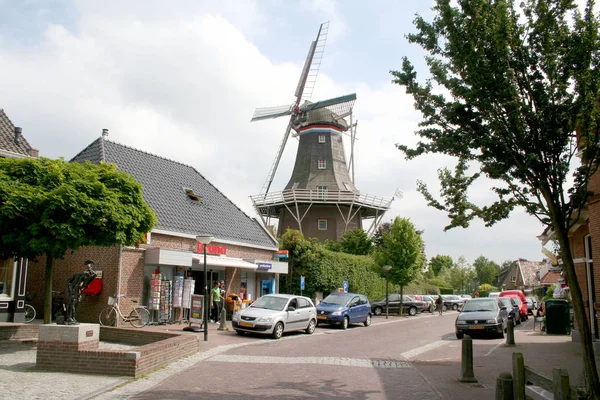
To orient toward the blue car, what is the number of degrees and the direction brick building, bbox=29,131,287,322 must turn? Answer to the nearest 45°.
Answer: approximately 45° to its left

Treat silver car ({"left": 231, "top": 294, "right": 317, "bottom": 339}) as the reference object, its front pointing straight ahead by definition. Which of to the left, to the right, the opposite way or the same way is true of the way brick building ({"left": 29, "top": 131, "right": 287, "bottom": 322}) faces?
to the left

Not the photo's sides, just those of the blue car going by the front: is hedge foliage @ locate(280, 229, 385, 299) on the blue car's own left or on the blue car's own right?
on the blue car's own right

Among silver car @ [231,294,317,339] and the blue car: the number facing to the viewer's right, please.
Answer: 0

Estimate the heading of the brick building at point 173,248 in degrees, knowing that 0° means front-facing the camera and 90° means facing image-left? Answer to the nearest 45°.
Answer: approximately 315°

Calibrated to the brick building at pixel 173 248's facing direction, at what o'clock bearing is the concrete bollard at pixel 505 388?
The concrete bollard is roughly at 1 o'clock from the brick building.

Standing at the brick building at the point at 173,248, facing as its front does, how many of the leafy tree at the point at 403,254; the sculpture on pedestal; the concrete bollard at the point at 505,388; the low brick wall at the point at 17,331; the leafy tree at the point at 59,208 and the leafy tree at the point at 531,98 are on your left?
1

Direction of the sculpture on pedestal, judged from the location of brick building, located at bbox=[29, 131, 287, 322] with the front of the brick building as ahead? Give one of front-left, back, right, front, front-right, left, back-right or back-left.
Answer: front-right

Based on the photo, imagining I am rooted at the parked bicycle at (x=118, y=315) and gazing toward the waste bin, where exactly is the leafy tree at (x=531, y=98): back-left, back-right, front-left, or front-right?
front-right

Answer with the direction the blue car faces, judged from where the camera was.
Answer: facing the viewer and to the left of the viewer

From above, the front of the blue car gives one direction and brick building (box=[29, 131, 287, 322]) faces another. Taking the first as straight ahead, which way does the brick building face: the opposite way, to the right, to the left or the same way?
to the left

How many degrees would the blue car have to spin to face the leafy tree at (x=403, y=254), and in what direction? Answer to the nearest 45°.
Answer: approximately 135° to its right

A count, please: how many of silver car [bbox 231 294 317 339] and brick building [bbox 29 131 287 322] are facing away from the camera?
0

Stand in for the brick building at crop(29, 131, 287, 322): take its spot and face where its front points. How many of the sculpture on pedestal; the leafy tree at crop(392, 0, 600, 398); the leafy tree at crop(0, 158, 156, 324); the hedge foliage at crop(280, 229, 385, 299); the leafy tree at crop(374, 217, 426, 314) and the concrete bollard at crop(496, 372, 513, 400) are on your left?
2

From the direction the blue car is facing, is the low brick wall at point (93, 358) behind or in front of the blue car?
in front

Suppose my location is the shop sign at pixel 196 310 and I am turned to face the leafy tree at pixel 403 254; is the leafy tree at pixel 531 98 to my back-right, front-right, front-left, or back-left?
back-right

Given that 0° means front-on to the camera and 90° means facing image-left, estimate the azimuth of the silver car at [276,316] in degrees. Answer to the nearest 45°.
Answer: approximately 45°

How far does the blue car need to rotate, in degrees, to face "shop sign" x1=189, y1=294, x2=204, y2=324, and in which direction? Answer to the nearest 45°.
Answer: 0° — it already faces it
